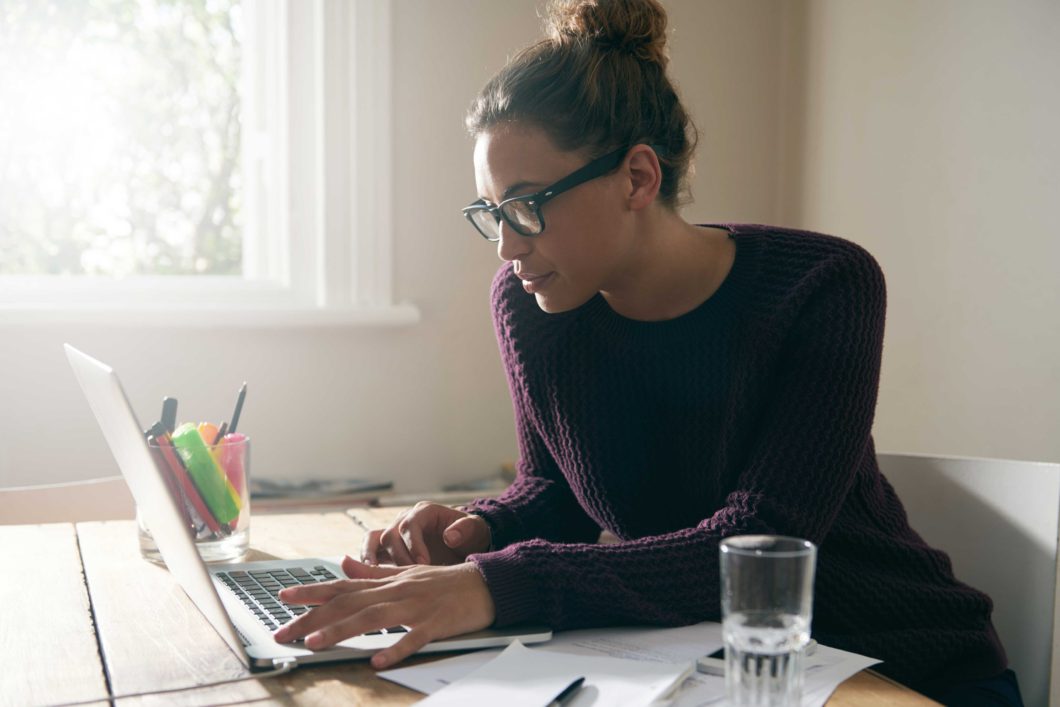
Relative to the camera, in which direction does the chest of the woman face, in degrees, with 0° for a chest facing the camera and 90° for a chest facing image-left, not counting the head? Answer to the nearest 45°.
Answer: approximately 45°

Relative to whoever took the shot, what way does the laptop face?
facing to the right of the viewer

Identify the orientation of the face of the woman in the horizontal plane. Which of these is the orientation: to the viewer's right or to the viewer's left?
to the viewer's left

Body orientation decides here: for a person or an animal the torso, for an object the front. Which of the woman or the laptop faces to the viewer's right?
the laptop

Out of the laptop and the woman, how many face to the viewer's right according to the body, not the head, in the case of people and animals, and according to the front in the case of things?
1
